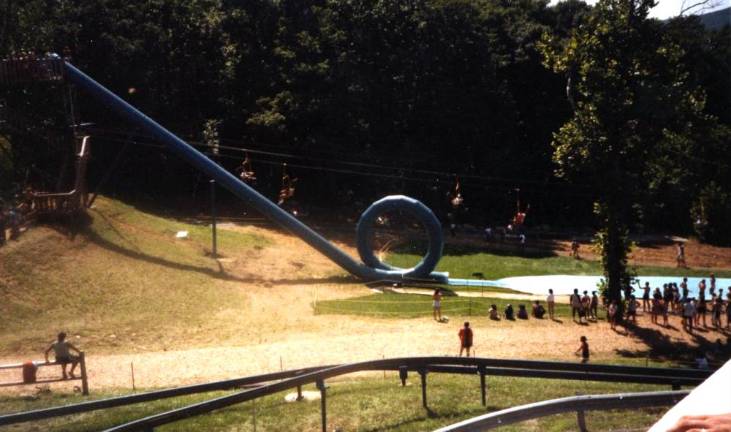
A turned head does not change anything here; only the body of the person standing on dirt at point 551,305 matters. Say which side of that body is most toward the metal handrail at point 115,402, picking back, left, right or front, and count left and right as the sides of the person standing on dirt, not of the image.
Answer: back

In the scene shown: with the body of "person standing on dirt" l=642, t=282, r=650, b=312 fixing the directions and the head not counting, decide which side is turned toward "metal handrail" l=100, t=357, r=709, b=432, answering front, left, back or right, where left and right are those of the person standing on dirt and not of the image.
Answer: back

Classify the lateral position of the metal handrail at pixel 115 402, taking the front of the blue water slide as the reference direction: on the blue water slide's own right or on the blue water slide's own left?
on the blue water slide's own right

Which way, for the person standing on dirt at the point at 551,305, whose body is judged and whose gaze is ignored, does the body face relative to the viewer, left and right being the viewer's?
facing away from the viewer

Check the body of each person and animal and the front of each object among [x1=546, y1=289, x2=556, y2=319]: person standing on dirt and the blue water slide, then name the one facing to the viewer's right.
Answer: the blue water slide

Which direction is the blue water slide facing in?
to the viewer's right

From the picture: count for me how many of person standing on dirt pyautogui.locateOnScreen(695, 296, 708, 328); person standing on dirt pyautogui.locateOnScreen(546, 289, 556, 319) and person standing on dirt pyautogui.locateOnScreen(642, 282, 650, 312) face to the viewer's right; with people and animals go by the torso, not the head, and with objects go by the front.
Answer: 0

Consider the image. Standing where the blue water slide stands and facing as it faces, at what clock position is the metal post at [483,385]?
The metal post is roughly at 3 o'clock from the blue water slide.

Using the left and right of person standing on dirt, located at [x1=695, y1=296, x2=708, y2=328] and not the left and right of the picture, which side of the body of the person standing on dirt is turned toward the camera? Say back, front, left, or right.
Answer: back

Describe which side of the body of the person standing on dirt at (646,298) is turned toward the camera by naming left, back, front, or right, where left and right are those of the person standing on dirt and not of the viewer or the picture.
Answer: back

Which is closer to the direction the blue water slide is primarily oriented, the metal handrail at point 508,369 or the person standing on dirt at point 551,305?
the person standing on dirt

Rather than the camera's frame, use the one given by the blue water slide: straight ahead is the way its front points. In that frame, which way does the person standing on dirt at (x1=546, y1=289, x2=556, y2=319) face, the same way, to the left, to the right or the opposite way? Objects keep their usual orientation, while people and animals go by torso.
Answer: to the left
